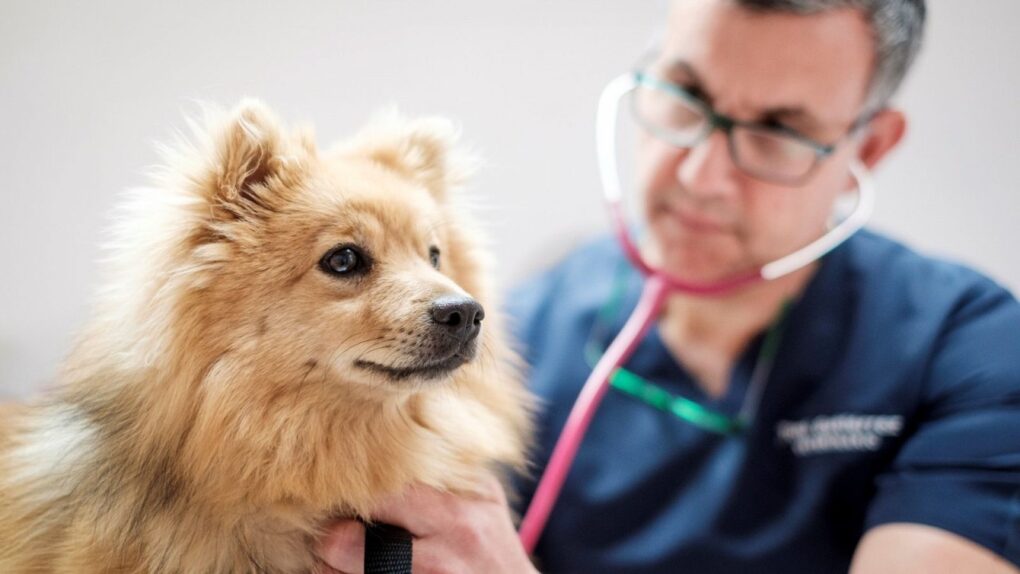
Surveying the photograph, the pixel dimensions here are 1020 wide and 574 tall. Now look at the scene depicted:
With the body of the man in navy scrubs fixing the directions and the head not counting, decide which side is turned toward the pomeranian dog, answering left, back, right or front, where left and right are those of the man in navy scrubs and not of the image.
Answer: front

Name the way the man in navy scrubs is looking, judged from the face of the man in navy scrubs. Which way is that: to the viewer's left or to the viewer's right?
to the viewer's left

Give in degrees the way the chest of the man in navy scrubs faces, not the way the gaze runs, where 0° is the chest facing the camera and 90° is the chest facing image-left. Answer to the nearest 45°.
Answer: approximately 45°

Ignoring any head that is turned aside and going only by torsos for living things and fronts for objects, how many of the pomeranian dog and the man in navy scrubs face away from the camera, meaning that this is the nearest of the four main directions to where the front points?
0

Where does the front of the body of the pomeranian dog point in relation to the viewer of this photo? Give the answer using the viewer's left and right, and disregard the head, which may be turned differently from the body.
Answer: facing the viewer and to the right of the viewer
